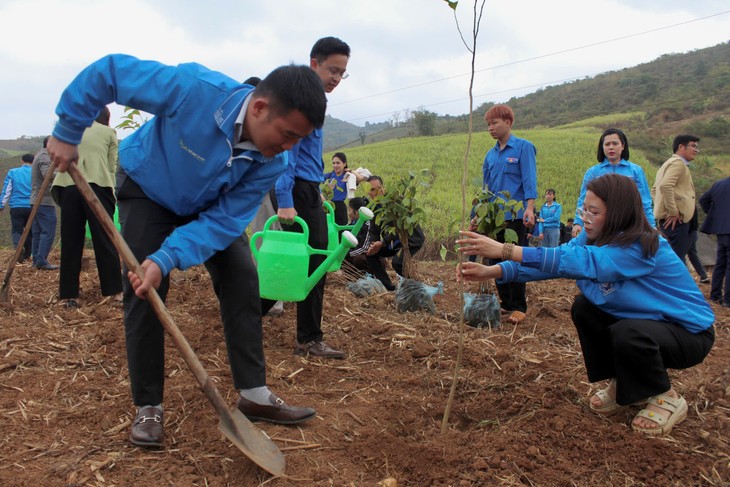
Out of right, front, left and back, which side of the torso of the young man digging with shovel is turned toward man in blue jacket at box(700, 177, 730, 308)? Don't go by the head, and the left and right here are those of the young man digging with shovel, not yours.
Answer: left

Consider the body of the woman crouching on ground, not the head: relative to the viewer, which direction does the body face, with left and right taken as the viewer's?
facing to the left of the viewer

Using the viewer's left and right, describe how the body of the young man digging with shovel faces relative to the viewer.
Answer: facing the viewer and to the right of the viewer

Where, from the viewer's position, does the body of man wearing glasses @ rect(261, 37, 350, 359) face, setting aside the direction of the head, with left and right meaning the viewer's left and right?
facing to the right of the viewer

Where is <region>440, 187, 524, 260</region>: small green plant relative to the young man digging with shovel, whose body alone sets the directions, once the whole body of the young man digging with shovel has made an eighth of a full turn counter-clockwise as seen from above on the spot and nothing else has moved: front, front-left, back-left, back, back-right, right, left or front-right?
front-left

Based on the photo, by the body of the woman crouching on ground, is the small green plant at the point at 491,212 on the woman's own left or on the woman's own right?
on the woman's own right

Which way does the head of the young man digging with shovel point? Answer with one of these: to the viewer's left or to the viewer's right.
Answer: to the viewer's right

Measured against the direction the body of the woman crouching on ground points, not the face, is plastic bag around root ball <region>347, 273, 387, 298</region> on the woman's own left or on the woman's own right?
on the woman's own right

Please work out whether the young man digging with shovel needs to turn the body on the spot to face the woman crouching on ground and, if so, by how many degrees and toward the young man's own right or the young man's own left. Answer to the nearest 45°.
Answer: approximately 45° to the young man's own left
